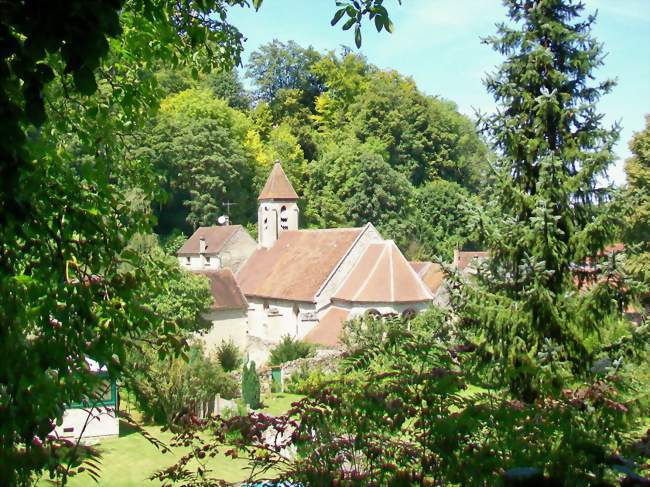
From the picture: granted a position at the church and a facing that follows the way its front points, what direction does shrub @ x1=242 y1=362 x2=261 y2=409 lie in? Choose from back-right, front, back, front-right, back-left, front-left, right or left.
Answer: back-left

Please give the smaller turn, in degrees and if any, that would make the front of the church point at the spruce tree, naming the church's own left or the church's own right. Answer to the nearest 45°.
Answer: approximately 135° to the church's own left

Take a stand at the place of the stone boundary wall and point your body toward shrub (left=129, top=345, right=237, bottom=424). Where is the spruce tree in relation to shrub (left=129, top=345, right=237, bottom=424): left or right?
left

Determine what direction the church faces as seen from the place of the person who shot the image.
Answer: facing away from the viewer and to the left of the viewer

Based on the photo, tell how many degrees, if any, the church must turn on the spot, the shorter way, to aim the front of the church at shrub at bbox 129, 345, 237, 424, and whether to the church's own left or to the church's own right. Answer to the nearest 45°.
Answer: approximately 135° to the church's own left

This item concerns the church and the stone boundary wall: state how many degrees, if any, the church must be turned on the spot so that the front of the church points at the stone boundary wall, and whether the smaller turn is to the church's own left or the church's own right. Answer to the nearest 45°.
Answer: approximately 135° to the church's own left
